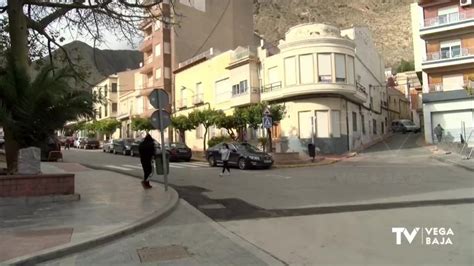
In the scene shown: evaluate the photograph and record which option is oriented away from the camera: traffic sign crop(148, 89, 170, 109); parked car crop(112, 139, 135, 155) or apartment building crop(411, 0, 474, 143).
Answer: the traffic sign

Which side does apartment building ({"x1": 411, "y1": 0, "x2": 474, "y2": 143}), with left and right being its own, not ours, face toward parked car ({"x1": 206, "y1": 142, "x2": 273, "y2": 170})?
front

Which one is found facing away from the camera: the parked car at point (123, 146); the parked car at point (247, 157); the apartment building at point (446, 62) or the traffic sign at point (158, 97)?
the traffic sign

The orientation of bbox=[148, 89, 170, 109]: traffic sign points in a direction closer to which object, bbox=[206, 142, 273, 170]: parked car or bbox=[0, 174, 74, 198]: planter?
the parked car

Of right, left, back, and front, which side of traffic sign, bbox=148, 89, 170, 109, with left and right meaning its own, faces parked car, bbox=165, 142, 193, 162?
front

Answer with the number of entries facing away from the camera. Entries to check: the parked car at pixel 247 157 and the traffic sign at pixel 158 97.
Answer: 1

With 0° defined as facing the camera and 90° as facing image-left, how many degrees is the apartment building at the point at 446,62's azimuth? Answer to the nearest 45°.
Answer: approximately 45°

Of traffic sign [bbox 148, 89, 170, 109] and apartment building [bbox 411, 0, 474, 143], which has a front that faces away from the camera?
the traffic sign

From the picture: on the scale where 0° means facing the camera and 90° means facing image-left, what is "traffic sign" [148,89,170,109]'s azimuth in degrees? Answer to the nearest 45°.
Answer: approximately 180°
